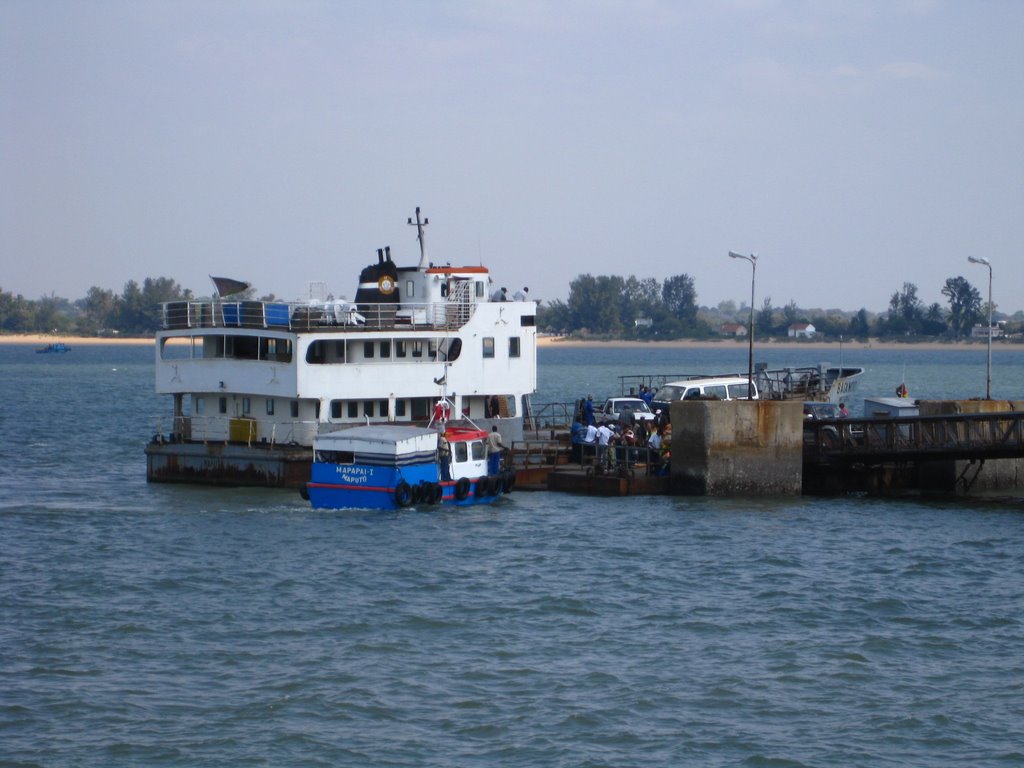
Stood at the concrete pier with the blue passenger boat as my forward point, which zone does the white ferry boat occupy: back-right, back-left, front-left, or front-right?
front-right

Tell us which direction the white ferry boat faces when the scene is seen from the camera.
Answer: facing away from the viewer and to the right of the viewer

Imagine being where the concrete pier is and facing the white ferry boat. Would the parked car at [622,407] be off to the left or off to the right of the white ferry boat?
right

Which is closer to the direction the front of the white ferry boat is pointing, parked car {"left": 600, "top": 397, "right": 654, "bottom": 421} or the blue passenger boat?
the parked car

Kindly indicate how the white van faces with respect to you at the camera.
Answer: facing the viewer and to the left of the viewer

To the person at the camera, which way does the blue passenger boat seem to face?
facing away from the viewer and to the right of the viewer

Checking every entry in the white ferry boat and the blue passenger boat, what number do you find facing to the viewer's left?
0

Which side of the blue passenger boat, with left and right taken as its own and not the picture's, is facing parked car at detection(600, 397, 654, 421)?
front

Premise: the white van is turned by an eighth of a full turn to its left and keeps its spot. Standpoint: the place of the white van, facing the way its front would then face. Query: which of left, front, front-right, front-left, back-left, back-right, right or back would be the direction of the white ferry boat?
front-right

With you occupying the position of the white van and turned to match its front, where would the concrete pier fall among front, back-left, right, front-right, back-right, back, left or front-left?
front-left
